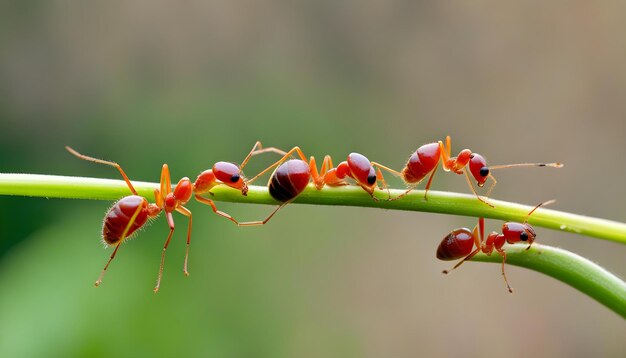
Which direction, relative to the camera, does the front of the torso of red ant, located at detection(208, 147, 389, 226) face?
to the viewer's right

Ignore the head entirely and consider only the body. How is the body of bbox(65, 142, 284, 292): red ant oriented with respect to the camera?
to the viewer's right

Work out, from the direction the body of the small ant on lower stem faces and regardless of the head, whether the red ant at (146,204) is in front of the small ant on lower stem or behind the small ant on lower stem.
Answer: behind

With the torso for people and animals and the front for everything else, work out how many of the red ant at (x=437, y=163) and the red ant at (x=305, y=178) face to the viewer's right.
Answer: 2

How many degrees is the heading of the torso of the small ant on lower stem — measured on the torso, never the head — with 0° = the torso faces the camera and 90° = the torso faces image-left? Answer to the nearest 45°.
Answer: approximately 270°

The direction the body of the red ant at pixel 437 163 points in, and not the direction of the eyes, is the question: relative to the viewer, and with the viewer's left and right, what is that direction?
facing to the right of the viewer

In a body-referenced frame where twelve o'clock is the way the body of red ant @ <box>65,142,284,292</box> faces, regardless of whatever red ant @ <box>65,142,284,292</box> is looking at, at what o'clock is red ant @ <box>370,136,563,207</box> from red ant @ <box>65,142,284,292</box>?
red ant @ <box>370,136,563,207</box> is roughly at 12 o'clock from red ant @ <box>65,142,284,292</box>.

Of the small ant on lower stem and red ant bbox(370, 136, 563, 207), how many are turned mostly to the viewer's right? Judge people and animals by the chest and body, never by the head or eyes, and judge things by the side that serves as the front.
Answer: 2

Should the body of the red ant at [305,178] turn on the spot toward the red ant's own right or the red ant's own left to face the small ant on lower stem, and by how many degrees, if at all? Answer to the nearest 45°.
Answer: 0° — it already faces it
